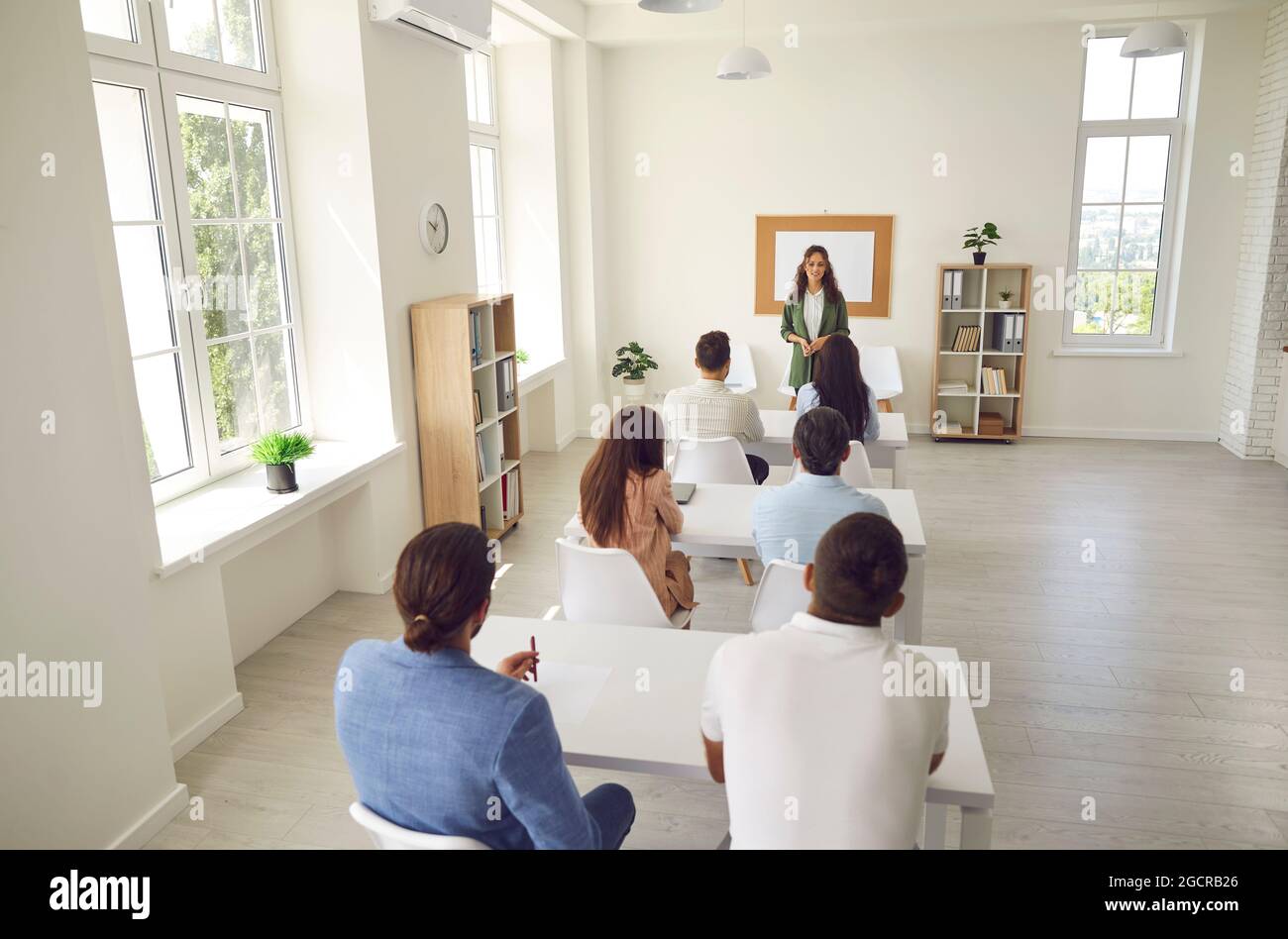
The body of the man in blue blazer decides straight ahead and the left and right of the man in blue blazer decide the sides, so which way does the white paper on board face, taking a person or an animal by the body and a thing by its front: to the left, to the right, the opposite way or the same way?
the opposite way

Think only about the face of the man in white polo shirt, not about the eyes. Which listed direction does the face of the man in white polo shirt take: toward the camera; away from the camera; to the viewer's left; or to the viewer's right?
away from the camera

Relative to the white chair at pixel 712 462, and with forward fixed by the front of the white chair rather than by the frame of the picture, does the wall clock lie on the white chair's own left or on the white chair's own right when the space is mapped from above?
on the white chair's own left

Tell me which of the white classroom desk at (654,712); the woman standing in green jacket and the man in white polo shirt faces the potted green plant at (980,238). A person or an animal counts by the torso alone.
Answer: the man in white polo shirt

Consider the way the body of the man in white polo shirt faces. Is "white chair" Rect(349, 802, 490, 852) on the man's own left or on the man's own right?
on the man's own left

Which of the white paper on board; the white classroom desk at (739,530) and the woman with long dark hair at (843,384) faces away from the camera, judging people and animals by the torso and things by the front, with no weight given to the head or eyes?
the woman with long dark hair

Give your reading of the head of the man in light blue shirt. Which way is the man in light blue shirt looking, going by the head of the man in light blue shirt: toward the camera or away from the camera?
away from the camera

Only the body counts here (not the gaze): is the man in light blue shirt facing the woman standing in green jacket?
yes

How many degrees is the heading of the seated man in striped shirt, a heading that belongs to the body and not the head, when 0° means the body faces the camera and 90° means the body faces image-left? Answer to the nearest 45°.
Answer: approximately 180°
